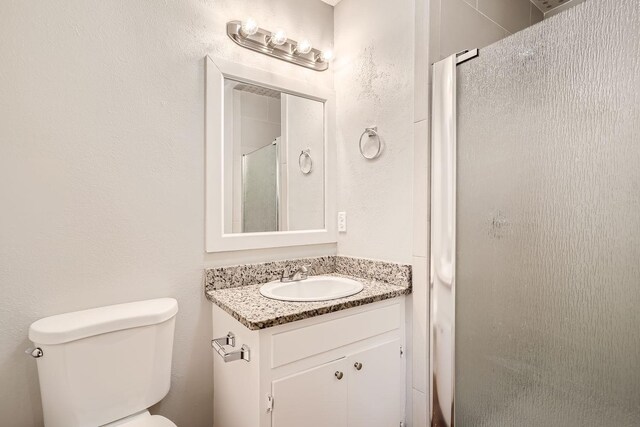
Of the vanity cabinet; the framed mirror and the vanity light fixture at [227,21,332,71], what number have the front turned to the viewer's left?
0

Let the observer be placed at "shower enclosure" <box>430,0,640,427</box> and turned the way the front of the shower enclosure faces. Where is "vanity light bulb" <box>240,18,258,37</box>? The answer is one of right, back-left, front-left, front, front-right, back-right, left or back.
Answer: front-right

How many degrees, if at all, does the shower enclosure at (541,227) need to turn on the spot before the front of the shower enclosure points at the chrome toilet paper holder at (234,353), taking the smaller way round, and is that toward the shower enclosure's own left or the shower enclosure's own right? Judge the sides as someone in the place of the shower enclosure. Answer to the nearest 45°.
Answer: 0° — it already faces it

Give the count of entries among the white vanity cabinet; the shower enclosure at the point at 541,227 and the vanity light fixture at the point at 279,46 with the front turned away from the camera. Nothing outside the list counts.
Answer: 0

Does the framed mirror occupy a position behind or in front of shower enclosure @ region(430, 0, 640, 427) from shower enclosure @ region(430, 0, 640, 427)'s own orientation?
in front

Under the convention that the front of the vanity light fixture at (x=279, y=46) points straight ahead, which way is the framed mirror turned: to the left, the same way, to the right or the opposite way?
the same way

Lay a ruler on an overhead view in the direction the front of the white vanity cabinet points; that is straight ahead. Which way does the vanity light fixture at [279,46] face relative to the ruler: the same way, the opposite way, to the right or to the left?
the same way

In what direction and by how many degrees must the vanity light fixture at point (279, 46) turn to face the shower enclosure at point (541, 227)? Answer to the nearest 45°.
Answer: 0° — it already faces it

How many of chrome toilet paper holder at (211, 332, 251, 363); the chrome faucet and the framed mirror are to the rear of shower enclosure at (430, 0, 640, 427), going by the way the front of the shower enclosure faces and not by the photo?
0

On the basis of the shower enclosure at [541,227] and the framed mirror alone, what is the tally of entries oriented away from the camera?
0

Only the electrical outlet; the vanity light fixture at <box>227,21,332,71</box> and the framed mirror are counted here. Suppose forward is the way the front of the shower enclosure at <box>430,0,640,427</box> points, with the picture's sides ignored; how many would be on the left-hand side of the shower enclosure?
0
